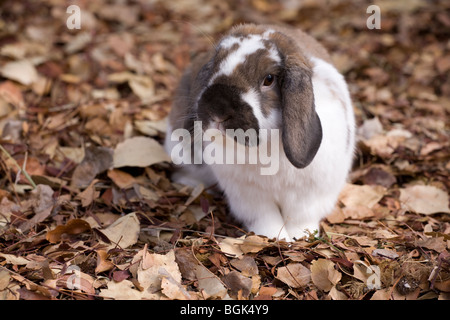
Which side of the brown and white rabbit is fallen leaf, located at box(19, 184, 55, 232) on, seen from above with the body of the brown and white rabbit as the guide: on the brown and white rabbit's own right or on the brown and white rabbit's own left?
on the brown and white rabbit's own right

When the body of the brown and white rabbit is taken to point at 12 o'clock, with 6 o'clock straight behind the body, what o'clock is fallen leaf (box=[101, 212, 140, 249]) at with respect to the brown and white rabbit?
The fallen leaf is roughly at 3 o'clock from the brown and white rabbit.

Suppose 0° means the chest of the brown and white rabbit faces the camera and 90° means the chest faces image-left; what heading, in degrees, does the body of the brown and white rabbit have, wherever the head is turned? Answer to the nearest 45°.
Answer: approximately 0°

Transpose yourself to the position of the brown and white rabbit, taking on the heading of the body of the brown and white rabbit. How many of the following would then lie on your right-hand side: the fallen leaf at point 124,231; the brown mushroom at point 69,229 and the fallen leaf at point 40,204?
3

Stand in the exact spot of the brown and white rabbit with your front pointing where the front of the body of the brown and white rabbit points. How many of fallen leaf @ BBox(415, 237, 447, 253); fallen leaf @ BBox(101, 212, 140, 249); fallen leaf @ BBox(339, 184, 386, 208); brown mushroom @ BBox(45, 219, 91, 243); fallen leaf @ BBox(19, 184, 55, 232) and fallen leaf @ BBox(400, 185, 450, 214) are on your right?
3

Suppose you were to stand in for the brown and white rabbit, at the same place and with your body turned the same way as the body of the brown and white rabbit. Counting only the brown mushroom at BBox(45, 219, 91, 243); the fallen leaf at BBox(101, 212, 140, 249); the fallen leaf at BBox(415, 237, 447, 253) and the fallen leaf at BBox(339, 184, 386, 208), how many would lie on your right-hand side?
2

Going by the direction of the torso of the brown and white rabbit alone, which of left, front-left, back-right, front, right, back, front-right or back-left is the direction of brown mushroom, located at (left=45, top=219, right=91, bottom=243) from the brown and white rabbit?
right

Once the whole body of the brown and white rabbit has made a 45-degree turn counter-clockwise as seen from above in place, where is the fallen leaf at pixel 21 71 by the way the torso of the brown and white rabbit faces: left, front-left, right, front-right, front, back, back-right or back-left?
back

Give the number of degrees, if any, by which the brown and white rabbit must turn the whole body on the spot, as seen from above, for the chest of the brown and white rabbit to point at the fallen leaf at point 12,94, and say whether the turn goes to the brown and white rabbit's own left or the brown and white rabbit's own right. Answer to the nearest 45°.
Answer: approximately 135° to the brown and white rabbit's own right

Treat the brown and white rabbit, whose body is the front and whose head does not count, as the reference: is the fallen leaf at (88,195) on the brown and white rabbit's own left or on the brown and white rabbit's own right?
on the brown and white rabbit's own right

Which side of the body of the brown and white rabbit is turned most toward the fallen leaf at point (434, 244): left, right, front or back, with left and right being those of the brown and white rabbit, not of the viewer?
left

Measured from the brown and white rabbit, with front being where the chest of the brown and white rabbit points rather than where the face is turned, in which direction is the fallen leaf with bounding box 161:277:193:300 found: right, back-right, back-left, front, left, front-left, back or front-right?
front-right
